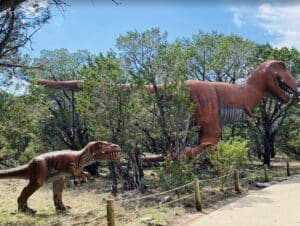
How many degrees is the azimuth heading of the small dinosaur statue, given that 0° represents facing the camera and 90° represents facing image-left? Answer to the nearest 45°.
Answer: approximately 270°

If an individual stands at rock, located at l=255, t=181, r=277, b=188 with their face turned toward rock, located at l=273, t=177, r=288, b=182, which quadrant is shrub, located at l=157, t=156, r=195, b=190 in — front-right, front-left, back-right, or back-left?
back-left

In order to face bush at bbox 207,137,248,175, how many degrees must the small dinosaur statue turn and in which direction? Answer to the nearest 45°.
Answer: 0° — it already faces it

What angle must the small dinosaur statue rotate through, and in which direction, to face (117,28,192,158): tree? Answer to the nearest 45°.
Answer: approximately 45° to its left

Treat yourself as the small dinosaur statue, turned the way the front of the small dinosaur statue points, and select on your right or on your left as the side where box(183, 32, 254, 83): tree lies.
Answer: on your left

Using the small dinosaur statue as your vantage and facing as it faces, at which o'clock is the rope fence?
The rope fence is roughly at 12 o'clock from the small dinosaur statue.
